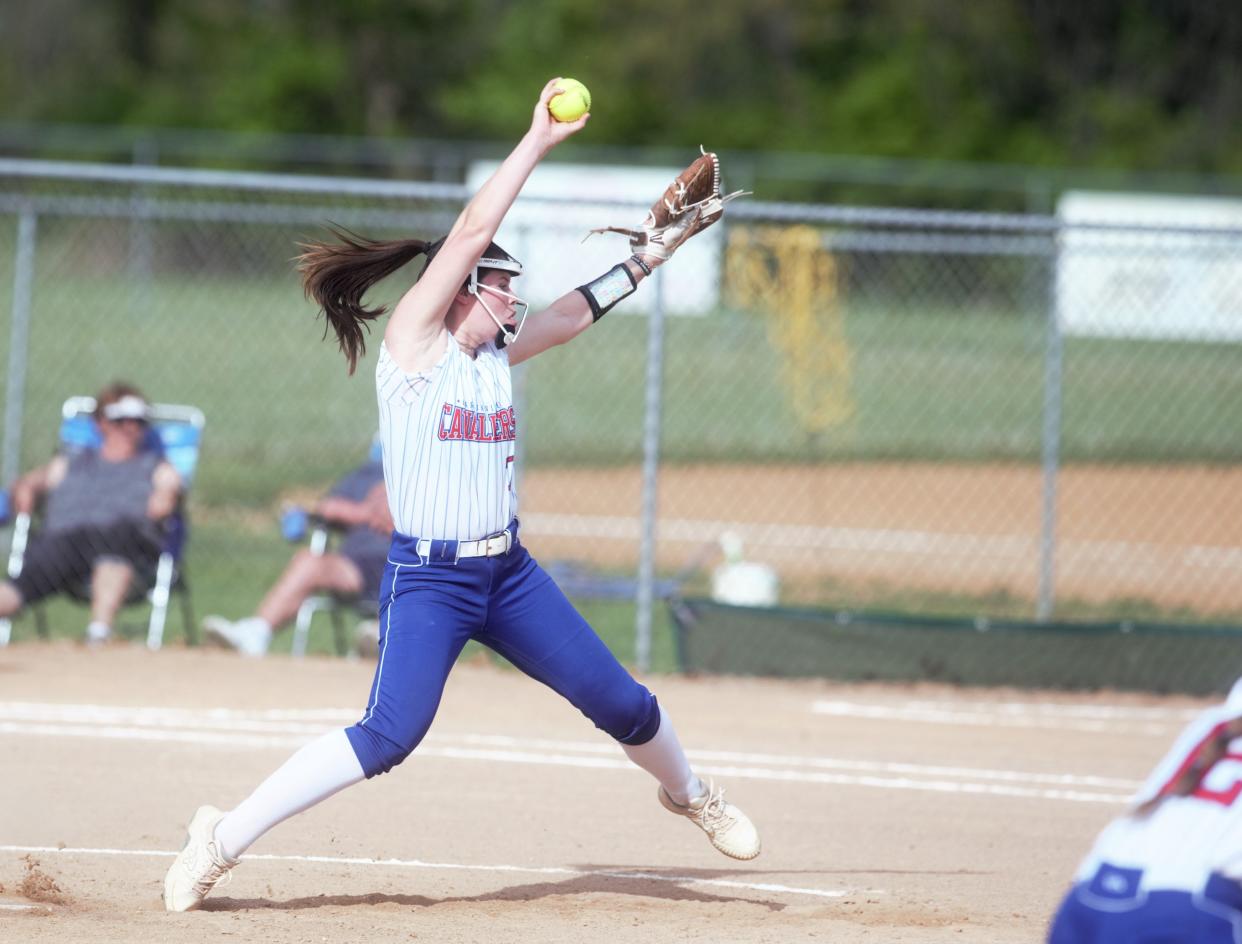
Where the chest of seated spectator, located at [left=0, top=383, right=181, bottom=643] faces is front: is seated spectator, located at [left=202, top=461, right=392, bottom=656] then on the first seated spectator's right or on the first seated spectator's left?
on the first seated spectator's left

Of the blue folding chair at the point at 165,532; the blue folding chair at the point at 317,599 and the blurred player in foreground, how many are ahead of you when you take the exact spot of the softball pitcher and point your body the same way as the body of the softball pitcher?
1

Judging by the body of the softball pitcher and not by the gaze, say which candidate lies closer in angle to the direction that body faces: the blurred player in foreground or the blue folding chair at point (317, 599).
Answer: the blurred player in foreground

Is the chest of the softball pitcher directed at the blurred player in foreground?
yes

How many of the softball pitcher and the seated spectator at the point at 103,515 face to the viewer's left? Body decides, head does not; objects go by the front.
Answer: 0

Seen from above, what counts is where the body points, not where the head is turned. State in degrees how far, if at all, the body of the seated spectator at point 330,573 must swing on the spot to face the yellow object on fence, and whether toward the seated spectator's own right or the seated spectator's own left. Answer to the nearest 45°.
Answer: approximately 180°

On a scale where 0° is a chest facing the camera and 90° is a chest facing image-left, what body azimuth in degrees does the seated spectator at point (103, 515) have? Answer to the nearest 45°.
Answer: approximately 0°

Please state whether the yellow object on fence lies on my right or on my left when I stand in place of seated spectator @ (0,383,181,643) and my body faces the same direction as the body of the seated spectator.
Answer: on my left

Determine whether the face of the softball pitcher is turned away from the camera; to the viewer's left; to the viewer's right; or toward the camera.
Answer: to the viewer's right

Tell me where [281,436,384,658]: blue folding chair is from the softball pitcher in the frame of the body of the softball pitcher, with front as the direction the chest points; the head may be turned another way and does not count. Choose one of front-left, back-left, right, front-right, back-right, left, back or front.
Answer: back-left
